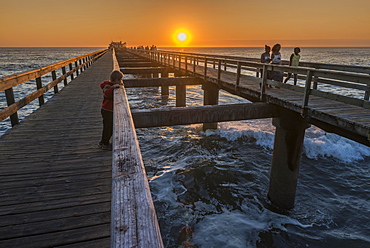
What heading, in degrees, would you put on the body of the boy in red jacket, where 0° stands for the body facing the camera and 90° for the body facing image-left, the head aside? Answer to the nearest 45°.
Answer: approximately 270°
